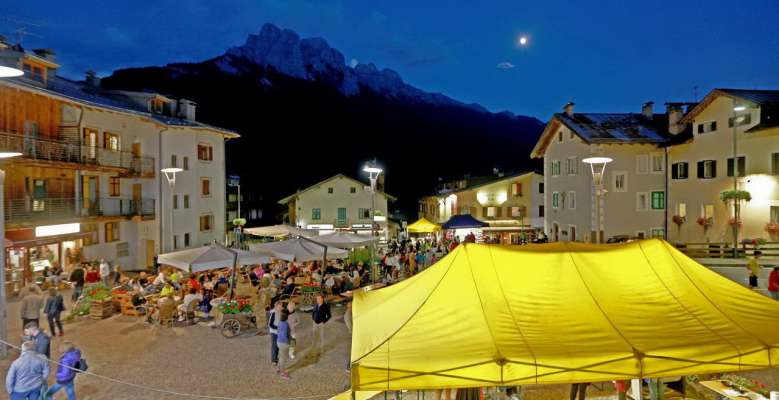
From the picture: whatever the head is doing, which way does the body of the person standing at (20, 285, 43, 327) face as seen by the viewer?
away from the camera

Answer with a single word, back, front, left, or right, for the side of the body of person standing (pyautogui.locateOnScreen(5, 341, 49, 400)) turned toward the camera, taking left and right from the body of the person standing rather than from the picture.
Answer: back

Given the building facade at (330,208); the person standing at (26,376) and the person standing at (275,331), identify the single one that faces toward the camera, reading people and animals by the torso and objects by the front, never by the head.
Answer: the building facade

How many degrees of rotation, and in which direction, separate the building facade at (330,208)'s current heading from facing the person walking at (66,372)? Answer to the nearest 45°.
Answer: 0° — it already faces them

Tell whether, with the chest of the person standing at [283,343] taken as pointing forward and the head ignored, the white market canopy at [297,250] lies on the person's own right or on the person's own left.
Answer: on the person's own right

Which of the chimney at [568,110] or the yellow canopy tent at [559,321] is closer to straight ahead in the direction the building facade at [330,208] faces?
the yellow canopy tent

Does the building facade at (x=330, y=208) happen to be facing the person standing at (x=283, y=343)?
yes

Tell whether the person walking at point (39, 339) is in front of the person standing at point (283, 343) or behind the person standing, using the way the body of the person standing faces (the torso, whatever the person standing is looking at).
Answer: in front
